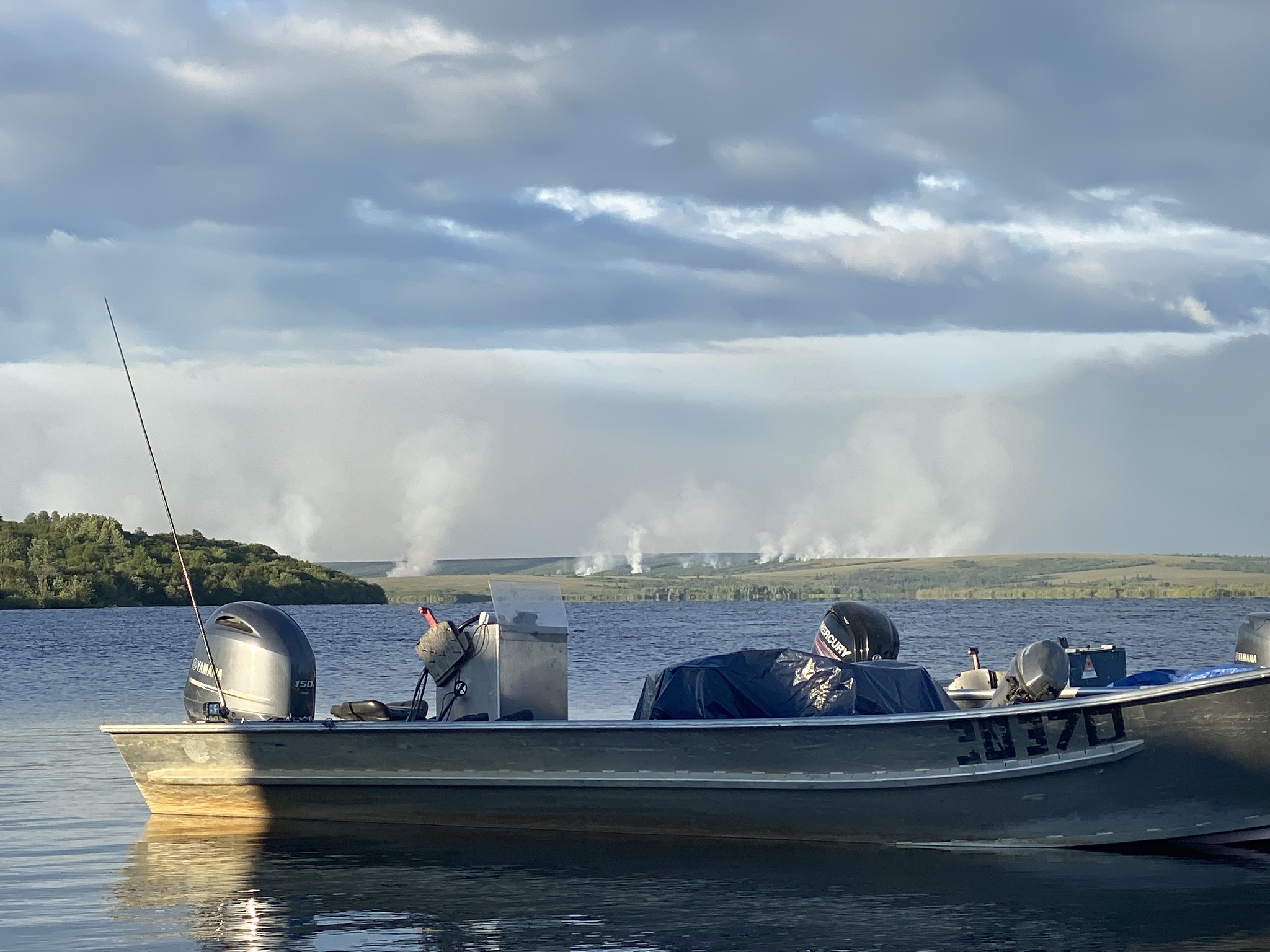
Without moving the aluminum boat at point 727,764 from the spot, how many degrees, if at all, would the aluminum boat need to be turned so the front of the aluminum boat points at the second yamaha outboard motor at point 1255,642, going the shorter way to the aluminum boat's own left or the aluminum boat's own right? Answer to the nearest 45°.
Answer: approximately 45° to the aluminum boat's own left

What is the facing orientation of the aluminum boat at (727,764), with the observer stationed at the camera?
facing to the right of the viewer
